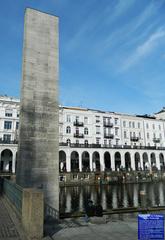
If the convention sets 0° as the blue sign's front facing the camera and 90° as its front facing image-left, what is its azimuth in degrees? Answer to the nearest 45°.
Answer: approximately 0°

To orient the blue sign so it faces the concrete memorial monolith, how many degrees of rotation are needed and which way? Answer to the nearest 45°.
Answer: approximately 135° to its right
